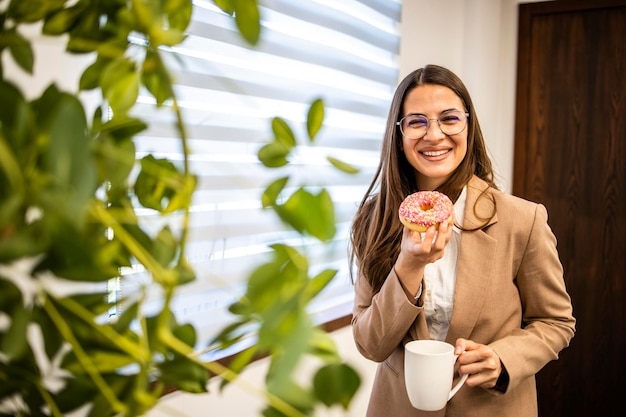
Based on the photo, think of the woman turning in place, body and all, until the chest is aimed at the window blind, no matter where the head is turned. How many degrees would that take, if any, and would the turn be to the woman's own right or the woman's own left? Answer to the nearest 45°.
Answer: approximately 135° to the woman's own right

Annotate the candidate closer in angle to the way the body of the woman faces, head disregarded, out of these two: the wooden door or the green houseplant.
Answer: the green houseplant

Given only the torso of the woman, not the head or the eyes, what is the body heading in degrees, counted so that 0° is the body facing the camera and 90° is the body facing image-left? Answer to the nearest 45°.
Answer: approximately 0°

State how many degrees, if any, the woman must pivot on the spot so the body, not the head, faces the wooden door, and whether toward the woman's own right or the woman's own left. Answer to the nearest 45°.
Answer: approximately 180°

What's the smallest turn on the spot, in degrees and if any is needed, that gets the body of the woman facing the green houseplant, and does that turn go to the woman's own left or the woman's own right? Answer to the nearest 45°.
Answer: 0° — they already face it

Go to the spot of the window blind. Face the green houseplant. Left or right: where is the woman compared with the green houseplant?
left
